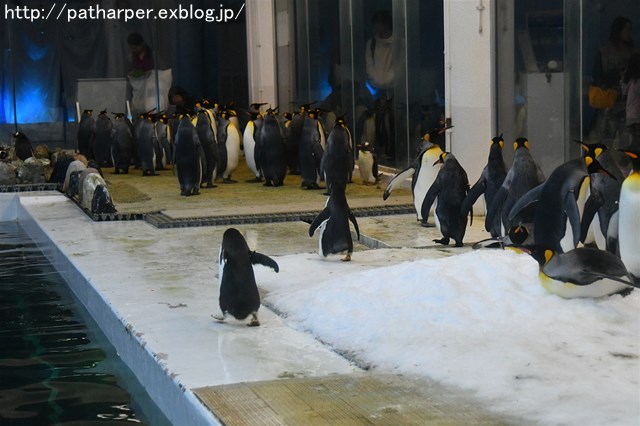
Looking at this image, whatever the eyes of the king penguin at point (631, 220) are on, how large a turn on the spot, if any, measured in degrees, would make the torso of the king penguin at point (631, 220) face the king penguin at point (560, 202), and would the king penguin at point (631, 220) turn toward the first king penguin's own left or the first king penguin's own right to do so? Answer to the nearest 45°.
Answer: approximately 90° to the first king penguin's own right

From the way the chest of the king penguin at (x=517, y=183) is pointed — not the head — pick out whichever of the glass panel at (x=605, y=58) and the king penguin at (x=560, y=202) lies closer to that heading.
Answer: the glass panel

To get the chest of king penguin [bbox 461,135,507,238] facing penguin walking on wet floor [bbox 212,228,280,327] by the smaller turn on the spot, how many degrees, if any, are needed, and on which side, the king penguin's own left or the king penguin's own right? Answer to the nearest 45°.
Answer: approximately 135° to the king penguin's own left

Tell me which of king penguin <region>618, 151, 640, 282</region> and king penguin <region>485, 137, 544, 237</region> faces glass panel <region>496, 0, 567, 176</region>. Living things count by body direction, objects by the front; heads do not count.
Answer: king penguin <region>485, 137, 544, 237</region>

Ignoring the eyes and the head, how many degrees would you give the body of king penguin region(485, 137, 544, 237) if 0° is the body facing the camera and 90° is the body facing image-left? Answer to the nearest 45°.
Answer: approximately 180°

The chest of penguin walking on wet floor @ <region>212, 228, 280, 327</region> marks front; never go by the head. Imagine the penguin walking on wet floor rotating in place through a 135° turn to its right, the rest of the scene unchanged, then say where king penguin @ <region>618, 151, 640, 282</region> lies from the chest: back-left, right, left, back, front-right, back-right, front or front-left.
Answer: front

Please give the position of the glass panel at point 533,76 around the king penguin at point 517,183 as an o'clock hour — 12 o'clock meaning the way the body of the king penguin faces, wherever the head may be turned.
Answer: The glass panel is roughly at 12 o'clock from the king penguin.

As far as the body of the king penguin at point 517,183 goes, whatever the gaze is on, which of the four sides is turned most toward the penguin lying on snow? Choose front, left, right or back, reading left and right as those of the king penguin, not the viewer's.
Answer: back

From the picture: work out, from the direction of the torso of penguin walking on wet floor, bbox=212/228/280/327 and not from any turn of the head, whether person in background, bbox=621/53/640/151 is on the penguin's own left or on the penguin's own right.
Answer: on the penguin's own right

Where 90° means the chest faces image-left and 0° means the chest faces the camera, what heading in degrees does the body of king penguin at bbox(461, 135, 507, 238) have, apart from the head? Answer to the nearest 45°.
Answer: approximately 180°

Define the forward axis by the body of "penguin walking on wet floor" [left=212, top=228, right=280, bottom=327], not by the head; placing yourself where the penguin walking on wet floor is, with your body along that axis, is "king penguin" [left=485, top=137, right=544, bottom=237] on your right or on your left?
on your right

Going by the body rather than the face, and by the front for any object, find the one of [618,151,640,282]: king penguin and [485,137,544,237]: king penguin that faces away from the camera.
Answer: [485,137,544,237]: king penguin

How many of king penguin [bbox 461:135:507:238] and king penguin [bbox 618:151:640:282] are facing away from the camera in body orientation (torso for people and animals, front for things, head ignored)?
1

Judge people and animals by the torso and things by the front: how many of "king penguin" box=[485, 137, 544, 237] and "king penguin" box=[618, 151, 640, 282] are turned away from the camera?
1

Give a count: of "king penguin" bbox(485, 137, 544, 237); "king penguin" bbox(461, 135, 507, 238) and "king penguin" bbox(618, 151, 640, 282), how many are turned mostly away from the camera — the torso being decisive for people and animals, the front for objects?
2
